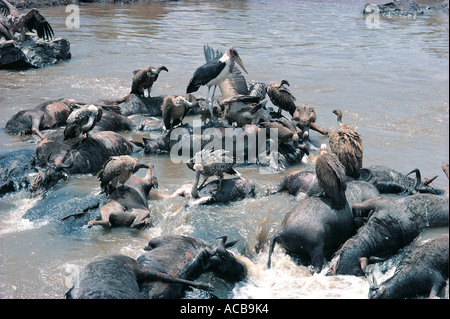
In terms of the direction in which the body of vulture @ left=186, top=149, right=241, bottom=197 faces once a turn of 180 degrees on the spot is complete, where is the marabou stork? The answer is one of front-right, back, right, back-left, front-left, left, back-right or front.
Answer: front-left

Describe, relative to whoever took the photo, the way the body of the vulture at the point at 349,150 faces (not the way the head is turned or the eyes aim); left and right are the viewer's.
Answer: facing away from the viewer and to the left of the viewer

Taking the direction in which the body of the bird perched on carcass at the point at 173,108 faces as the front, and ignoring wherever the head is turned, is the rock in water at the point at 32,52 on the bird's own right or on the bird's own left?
on the bird's own left

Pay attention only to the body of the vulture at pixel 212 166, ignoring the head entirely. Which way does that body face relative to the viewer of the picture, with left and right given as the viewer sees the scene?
facing the viewer and to the left of the viewer

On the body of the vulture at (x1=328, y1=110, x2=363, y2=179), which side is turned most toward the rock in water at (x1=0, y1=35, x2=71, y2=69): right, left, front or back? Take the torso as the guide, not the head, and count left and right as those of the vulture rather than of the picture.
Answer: front

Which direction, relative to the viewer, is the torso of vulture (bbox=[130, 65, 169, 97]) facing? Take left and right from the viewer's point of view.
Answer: facing to the right of the viewer

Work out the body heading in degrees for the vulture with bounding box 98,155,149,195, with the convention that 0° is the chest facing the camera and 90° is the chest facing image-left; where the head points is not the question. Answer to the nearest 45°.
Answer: approximately 270°

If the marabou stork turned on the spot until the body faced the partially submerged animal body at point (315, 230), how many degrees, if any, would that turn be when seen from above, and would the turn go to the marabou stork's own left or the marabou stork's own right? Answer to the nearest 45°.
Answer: approximately 90° to the marabou stork's own right

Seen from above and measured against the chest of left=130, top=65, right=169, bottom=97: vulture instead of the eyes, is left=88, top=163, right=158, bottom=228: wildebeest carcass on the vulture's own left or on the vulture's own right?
on the vulture's own right

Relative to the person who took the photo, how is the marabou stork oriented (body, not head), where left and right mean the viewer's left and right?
facing to the right of the viewer
